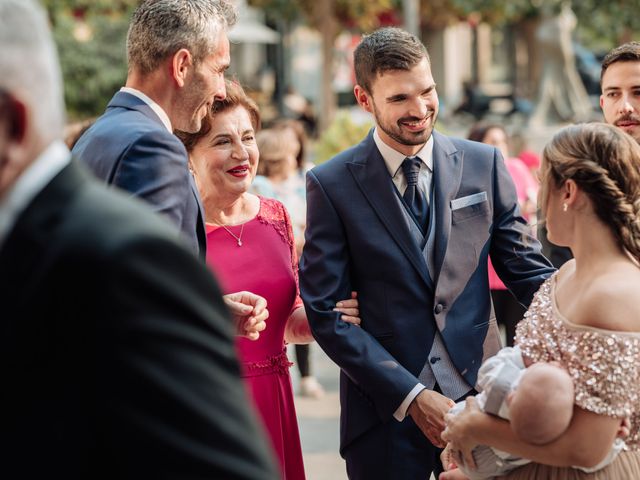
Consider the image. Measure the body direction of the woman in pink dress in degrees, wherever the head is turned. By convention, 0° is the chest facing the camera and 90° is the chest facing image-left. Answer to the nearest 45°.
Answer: approximately 315°

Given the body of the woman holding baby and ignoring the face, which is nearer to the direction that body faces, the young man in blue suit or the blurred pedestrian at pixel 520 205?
the young man in blue suit

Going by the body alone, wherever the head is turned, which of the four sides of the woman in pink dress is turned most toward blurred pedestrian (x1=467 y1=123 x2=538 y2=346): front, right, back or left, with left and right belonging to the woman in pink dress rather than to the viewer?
left

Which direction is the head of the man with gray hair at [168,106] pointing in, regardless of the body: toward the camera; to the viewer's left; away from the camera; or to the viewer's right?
to the viewer's right

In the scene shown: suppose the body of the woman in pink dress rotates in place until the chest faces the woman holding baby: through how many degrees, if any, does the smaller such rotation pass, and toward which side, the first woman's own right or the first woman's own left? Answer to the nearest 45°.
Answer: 0° — they already face them

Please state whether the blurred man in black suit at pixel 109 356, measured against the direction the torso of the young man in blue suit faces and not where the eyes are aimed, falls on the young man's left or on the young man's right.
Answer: on the young man's right

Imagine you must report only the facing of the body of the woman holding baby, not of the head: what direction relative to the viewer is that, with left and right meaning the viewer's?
facing away from the viewer and to the left of the viewer

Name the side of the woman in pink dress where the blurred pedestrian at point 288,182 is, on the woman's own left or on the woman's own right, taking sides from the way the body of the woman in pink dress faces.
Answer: on the woman's own left

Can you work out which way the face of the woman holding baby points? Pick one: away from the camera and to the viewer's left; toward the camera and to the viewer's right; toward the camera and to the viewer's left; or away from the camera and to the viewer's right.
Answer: away from the camera and to the viewer's left

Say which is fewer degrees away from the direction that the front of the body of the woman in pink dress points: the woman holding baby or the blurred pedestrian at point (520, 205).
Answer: the woman holding baby

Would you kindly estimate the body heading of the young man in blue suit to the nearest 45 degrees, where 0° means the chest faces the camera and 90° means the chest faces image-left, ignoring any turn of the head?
approximately 315°
